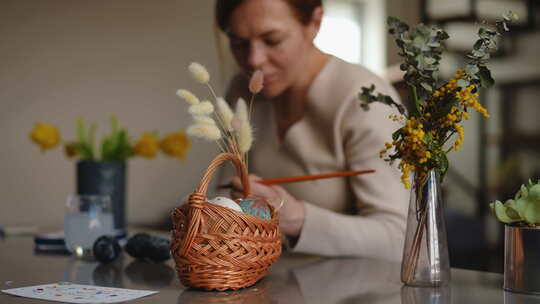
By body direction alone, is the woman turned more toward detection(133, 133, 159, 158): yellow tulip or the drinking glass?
the drinking glass

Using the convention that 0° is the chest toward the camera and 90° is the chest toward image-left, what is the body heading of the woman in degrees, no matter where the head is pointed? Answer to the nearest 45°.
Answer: approximately 45°

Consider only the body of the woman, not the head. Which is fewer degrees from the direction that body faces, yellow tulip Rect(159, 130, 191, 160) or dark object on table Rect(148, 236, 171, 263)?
the dark object on table

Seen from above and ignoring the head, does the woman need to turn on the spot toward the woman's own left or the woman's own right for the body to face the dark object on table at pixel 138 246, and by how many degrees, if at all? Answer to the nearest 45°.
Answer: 0° — they already face it

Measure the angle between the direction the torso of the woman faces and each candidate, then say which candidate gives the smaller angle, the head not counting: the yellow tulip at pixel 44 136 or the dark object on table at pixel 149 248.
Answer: the dark object on table

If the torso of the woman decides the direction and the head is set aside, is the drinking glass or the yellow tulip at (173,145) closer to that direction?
the drinking glass

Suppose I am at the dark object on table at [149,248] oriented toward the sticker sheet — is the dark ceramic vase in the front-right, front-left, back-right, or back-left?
back-right

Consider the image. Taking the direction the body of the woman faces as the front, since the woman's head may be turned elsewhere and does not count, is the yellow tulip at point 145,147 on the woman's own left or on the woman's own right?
on the woman's own right

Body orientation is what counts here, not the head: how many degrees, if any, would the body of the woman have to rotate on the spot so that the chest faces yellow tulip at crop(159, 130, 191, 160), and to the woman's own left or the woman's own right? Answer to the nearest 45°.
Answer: approximately 90° to the woman's own right

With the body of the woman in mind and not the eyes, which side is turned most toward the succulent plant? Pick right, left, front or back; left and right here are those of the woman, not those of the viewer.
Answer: left
